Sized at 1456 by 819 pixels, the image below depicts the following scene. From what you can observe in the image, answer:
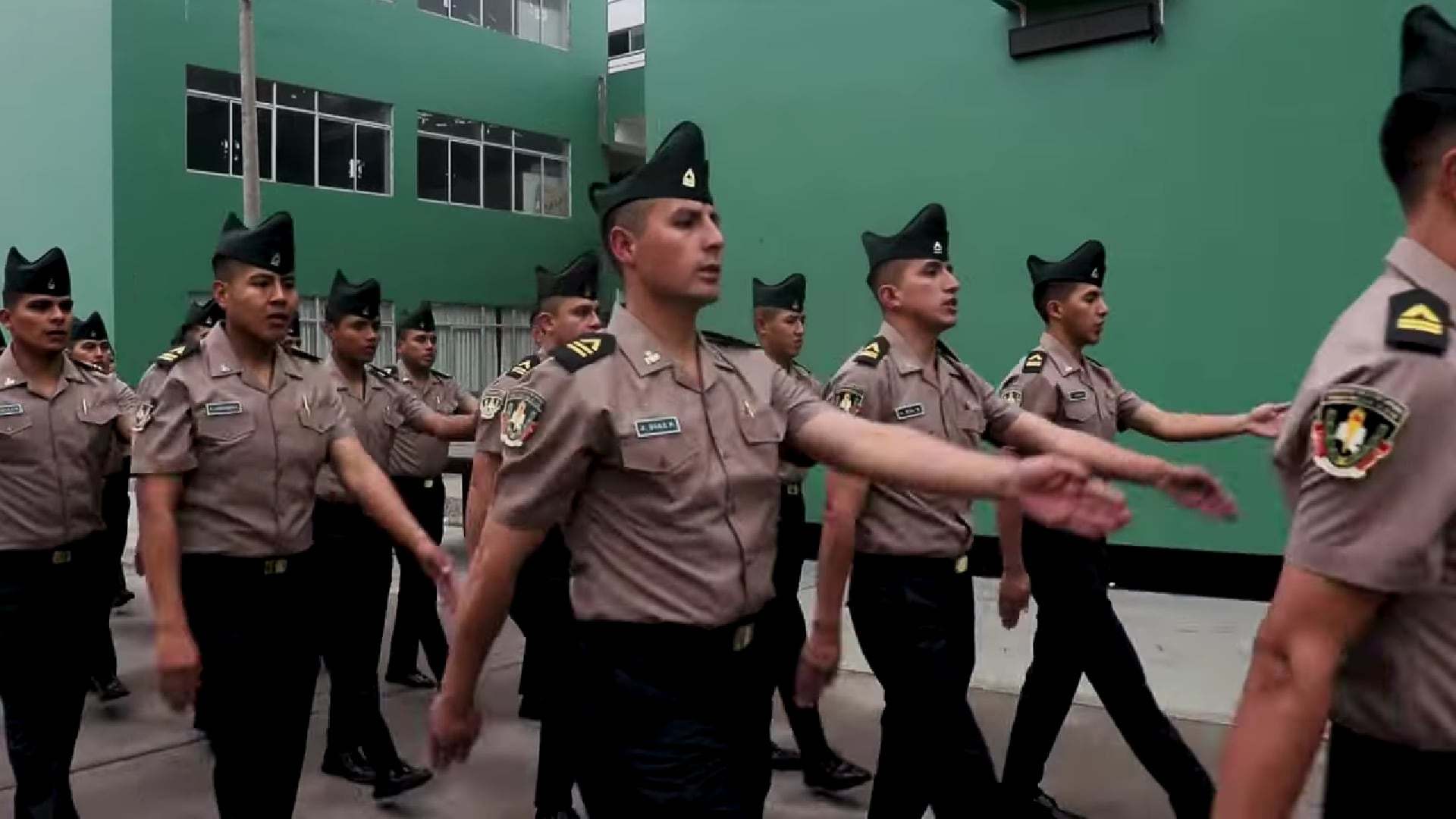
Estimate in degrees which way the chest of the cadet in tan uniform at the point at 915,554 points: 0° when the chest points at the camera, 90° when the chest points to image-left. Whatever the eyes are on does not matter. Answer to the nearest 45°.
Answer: approximately 315°

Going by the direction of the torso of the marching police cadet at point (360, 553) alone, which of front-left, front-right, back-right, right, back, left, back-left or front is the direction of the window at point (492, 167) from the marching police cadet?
back-left

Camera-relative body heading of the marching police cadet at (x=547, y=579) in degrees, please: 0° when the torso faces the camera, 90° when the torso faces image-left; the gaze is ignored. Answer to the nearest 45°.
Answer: approximately 315°

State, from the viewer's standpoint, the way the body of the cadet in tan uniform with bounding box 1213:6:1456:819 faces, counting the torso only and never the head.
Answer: to the viewer's right

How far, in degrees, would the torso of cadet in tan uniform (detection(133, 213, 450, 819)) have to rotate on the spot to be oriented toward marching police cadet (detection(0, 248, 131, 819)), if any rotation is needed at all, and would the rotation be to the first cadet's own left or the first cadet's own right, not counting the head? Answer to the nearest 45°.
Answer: approximately 180°

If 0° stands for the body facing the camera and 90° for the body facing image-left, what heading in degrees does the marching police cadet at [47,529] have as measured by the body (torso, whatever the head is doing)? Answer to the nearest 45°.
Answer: approximately 315°

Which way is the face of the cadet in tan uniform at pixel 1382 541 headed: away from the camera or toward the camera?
away from the camera

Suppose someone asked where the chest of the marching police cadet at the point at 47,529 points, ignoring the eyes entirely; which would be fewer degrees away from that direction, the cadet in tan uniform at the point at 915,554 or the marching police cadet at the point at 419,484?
the cadet in tan uniform

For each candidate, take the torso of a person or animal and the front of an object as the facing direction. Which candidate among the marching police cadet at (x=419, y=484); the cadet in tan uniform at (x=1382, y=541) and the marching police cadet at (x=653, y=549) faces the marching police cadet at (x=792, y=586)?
the marching police cadet at (x=419, y=484)

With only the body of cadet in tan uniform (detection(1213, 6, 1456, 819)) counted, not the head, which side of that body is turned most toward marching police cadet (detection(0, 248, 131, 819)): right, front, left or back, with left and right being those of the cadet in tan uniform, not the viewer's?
back
